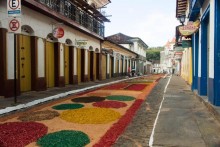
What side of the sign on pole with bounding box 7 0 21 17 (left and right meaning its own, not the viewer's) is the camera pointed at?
front

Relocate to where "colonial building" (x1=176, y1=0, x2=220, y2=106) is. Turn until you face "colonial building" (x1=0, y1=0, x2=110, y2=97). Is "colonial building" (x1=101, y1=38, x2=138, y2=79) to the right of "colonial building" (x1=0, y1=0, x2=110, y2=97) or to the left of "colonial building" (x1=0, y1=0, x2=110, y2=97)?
right

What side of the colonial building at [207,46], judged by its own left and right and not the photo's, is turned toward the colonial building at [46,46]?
front

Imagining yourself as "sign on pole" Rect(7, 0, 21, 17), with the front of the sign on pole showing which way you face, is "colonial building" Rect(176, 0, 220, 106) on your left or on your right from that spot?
on your left

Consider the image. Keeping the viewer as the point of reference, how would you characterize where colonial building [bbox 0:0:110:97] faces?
facing the viewer and to the right of the viewer

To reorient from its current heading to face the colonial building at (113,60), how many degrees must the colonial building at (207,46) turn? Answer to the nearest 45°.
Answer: approximately 45° to its right

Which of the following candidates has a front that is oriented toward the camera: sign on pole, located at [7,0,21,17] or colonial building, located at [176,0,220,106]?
the sign on pole

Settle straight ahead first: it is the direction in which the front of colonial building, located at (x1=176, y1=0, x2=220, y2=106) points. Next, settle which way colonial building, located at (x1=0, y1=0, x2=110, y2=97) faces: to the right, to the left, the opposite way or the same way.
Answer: the opposite way

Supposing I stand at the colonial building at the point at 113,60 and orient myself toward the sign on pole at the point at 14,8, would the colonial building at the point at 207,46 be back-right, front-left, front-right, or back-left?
front-left

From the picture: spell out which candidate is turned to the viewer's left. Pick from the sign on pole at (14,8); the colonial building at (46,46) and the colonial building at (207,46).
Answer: the colonial building at (207,46)

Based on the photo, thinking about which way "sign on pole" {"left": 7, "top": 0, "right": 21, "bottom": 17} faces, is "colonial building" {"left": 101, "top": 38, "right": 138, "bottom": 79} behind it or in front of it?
behind

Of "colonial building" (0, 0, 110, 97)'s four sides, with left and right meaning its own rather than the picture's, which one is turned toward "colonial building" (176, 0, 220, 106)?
front

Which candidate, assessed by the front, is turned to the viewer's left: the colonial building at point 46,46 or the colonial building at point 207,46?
the colonial building at point 207,46

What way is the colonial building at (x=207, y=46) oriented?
to the viewer's left
